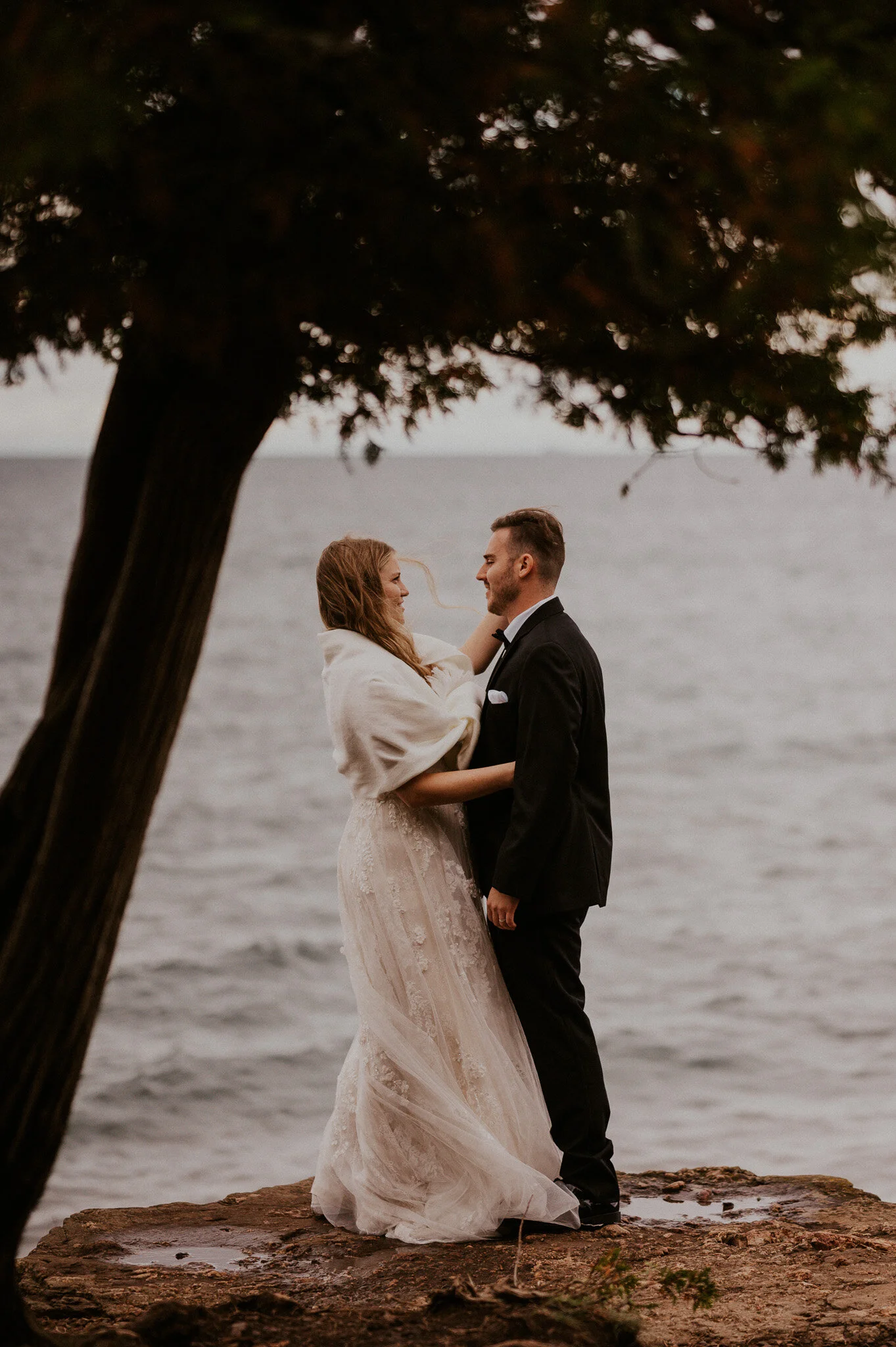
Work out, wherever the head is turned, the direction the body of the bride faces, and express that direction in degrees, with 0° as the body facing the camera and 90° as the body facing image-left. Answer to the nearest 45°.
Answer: approximately 270°

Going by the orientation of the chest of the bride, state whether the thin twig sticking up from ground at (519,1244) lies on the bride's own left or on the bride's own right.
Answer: on the bride's own right

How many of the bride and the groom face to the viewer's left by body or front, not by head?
1

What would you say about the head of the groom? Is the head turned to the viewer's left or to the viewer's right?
to the viewer's left

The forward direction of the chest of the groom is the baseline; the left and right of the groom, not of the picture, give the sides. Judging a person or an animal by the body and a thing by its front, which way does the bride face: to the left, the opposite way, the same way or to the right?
the opposite way

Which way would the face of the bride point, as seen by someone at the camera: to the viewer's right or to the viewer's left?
to the viewer's right

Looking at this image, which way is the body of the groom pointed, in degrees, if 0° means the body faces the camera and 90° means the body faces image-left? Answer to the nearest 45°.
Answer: approximately 90°
